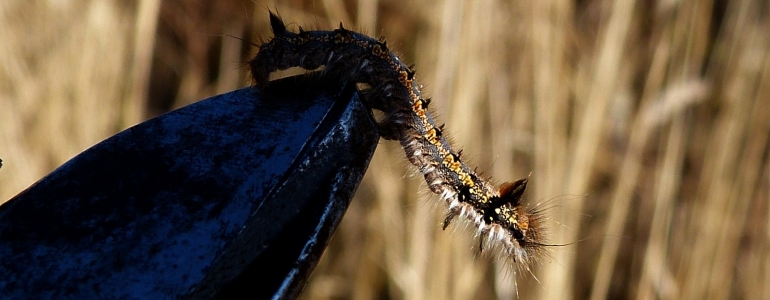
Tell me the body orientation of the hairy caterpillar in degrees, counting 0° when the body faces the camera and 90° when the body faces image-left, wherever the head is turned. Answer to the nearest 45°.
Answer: approximately 270°
